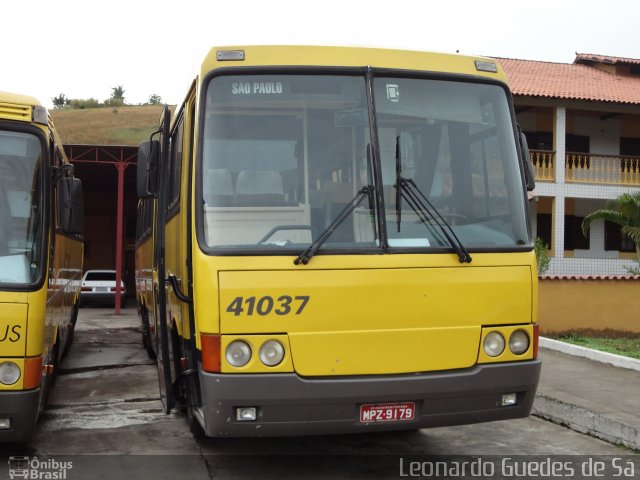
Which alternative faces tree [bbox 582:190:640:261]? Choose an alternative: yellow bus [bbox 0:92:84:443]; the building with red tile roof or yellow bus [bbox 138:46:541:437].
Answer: the building with red tile roof

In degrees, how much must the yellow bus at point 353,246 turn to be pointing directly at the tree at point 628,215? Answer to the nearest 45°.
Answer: approximately 135° to its left

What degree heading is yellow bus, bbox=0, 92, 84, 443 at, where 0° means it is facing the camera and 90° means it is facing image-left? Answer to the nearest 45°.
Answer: approximately 0°

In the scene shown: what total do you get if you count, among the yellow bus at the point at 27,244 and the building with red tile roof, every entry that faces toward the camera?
2

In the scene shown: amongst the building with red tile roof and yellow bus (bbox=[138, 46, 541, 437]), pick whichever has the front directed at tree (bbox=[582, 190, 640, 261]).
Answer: the building with red tile roof

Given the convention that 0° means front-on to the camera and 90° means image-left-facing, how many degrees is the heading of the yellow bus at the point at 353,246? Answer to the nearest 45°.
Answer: approximately 0°

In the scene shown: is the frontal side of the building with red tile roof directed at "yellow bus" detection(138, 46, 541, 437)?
yes

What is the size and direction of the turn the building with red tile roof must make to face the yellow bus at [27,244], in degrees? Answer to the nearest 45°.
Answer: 0° — it already faces it

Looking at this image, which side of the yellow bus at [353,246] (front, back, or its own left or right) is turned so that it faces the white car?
back
